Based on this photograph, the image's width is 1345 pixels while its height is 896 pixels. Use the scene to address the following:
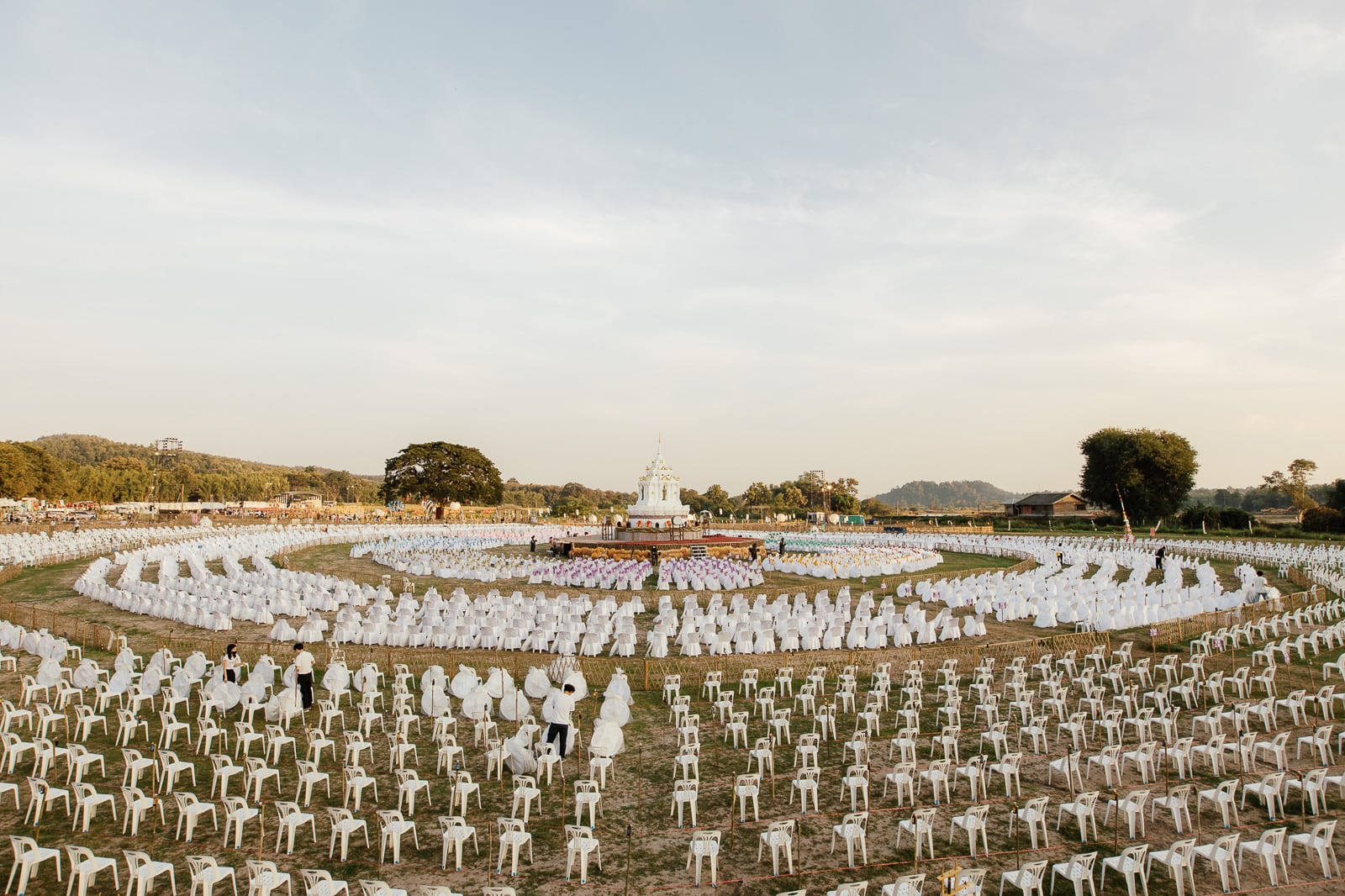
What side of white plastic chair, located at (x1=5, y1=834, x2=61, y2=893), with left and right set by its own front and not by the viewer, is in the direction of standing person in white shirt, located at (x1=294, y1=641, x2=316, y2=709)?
front

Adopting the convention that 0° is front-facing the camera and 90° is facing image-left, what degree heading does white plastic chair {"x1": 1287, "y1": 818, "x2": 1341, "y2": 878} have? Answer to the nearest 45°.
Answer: approximately 135°

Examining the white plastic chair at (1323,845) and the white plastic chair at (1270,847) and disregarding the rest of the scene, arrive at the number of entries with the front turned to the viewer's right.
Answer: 0

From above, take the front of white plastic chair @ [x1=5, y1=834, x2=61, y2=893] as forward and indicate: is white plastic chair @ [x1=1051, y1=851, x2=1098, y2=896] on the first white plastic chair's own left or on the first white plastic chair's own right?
on the first white plastic chair's own right

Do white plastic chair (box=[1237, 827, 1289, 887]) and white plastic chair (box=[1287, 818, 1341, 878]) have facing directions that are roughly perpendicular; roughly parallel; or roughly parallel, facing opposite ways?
roughly parallel

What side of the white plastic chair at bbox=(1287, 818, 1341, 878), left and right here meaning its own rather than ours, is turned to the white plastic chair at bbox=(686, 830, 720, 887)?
left

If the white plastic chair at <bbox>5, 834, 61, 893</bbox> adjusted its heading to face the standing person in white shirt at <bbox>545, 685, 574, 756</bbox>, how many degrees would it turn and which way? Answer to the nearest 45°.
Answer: approximately 45° to its right

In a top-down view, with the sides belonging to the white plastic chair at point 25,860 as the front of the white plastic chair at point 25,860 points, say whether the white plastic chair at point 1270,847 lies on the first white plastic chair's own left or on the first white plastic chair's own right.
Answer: on the first white plastic chair's own right

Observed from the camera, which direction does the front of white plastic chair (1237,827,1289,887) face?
facing away from the viewer and to the left of the viewer

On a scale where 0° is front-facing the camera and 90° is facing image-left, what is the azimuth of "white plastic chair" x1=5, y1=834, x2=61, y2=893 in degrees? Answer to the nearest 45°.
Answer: approximately 225°

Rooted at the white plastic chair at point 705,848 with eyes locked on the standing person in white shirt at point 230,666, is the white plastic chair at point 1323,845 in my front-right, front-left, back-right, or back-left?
back-right

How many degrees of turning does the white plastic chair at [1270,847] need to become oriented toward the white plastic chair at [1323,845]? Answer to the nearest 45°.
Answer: approximately 90° to its right
